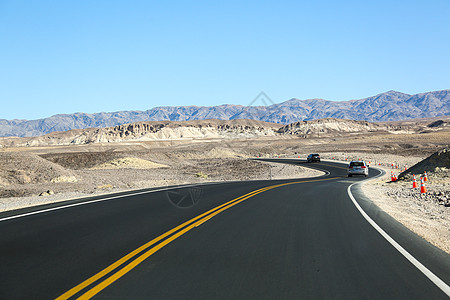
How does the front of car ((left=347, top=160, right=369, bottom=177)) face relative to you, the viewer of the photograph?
facing away from the viewer
